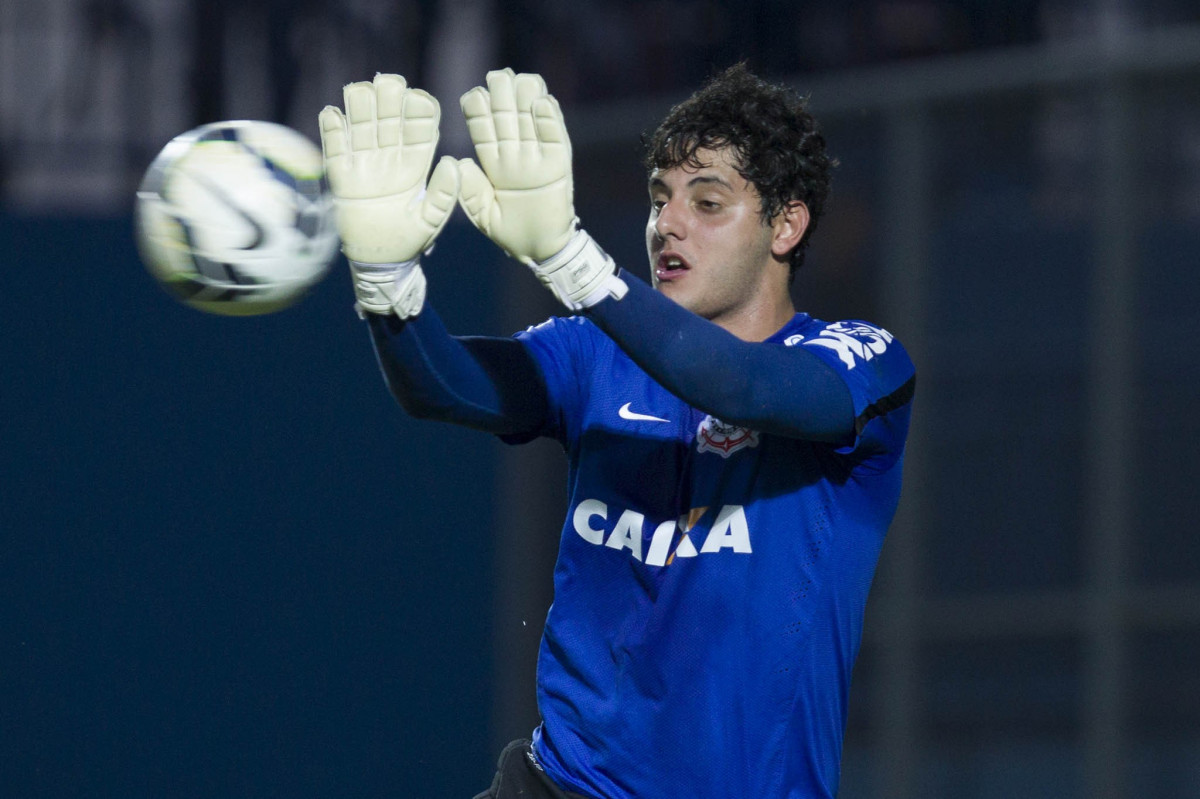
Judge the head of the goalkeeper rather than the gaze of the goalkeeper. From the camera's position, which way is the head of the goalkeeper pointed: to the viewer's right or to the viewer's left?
to the viewer's left

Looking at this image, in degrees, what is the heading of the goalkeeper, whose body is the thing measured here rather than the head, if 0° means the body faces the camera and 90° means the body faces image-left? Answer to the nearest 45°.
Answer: approximately 45°
